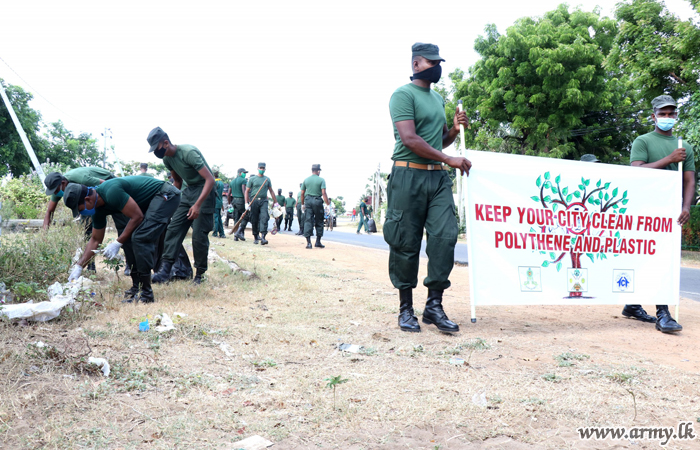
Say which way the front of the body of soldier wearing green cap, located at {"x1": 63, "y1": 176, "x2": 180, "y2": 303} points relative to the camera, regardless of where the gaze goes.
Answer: to the viewer's left

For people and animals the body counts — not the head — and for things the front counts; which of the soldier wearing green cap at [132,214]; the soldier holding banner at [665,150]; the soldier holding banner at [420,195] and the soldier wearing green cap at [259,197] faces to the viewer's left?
the soldier wearing green cap at [132,214]

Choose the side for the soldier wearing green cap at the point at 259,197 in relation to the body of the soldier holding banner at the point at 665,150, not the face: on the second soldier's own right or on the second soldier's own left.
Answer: on the second soldier's own right

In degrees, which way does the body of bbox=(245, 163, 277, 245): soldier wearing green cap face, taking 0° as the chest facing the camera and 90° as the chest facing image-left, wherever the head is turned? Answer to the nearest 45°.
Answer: approximately 0°

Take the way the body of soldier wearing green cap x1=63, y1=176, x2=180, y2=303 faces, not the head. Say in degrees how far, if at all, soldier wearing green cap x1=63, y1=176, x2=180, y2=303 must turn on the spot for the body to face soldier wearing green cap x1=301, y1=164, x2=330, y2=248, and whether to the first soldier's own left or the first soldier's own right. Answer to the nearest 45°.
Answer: approximately 135° to the first soldier's own right

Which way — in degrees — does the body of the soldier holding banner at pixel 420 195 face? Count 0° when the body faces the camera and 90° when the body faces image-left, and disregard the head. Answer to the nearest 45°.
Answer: approximately 315°

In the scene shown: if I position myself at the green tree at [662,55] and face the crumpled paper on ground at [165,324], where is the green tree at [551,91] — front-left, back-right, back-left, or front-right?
back-right

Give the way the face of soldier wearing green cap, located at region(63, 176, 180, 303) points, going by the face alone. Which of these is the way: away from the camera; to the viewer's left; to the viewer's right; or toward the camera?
to the viewer's left

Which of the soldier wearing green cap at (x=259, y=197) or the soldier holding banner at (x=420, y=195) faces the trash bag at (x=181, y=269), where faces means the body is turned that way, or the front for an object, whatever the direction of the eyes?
the soldier wearing green cap

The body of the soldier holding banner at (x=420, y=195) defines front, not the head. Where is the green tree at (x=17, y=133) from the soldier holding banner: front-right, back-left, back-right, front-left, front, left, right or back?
back
